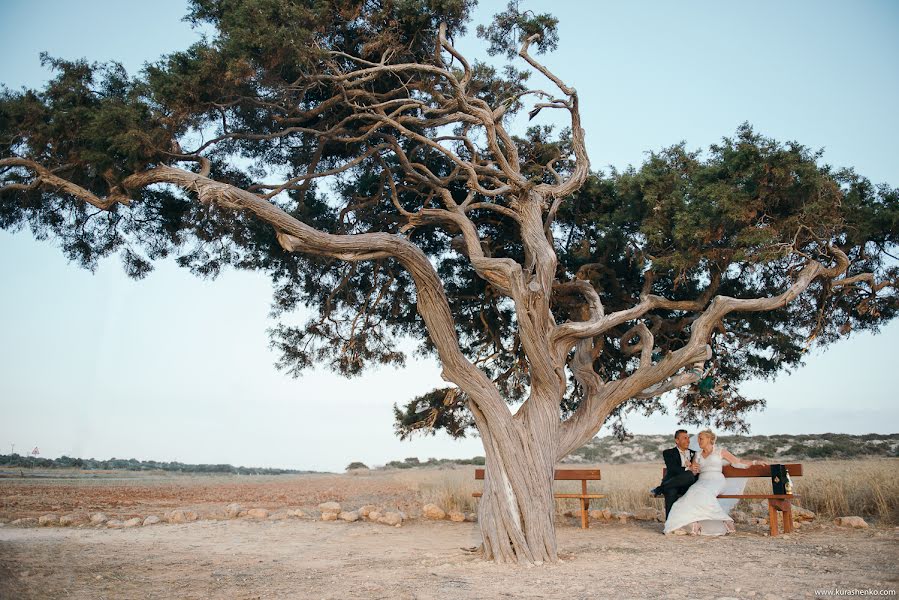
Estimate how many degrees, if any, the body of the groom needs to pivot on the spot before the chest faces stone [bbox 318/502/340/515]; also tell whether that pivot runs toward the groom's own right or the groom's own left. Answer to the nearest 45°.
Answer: approximately 135° to the groom's own right

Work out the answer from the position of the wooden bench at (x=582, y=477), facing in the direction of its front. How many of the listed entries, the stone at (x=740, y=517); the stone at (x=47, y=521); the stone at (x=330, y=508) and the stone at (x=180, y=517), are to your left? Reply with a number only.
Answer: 1

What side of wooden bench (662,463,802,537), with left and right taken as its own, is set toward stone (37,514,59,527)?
right

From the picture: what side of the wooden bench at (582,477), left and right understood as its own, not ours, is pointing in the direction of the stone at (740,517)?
left

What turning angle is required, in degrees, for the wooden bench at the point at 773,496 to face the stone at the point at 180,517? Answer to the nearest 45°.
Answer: approximately 90° to its right

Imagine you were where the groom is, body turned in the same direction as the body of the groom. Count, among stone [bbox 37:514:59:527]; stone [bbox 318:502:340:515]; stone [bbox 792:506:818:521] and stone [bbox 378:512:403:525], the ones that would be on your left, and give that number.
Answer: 1

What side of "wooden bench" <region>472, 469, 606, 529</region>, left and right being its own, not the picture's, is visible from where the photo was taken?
front

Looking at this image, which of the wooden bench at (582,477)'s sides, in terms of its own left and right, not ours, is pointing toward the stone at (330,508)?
right

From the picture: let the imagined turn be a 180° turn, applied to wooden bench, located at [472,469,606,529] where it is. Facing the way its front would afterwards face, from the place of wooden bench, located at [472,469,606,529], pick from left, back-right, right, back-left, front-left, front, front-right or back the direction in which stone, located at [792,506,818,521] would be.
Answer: right

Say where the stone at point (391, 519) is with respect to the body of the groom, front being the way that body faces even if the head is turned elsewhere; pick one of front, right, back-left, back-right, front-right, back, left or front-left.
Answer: back-right

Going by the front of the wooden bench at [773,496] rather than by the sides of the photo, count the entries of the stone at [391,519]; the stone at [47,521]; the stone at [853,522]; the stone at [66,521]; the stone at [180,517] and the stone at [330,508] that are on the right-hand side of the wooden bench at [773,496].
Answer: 5

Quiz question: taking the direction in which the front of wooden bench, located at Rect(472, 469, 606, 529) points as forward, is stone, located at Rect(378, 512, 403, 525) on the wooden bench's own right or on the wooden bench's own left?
on the wooden bench's own right

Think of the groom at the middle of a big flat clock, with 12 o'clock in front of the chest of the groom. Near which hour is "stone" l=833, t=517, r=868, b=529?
The stone is roughly at 10 o'clock from the groom.
